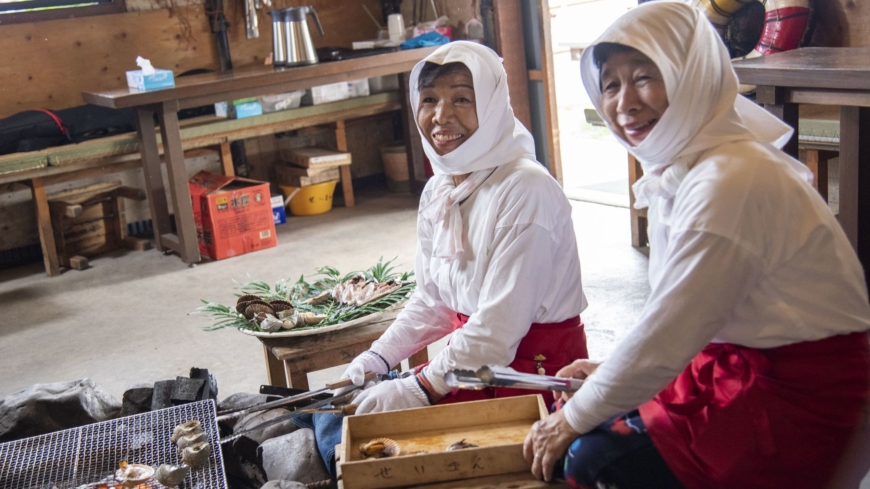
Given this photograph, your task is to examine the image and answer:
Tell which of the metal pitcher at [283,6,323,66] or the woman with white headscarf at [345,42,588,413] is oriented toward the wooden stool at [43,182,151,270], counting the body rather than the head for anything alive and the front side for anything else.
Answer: the metal pitcher

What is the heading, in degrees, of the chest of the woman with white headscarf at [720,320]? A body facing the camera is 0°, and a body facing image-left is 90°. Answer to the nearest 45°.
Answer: approximately 90°

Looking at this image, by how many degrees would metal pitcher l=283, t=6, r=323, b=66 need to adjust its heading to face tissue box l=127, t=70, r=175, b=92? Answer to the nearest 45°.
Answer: approximately 45° to its left

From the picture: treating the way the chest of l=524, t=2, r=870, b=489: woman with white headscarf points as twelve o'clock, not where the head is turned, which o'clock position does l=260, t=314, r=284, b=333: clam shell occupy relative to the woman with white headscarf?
The clam shell is roughly at 1 o'clock from the woman with white headscarf.

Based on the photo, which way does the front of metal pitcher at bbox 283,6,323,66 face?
to the viewer's left

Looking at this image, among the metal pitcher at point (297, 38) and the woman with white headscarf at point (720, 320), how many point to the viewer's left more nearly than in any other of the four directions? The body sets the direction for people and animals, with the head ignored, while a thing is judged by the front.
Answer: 2

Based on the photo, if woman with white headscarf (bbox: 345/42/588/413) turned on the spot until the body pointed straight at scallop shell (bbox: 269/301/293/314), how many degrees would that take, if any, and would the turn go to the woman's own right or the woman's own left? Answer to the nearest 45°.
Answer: approximately 90° to the woman's own right

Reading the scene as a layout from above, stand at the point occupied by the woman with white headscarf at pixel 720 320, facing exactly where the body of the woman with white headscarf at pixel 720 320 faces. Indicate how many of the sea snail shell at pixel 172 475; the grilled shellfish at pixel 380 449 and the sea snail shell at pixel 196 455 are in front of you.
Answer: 3

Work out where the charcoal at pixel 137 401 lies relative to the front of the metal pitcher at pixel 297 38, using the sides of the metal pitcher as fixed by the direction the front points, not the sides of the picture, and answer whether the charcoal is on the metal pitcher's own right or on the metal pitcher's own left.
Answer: on the metal pitcher's own left
